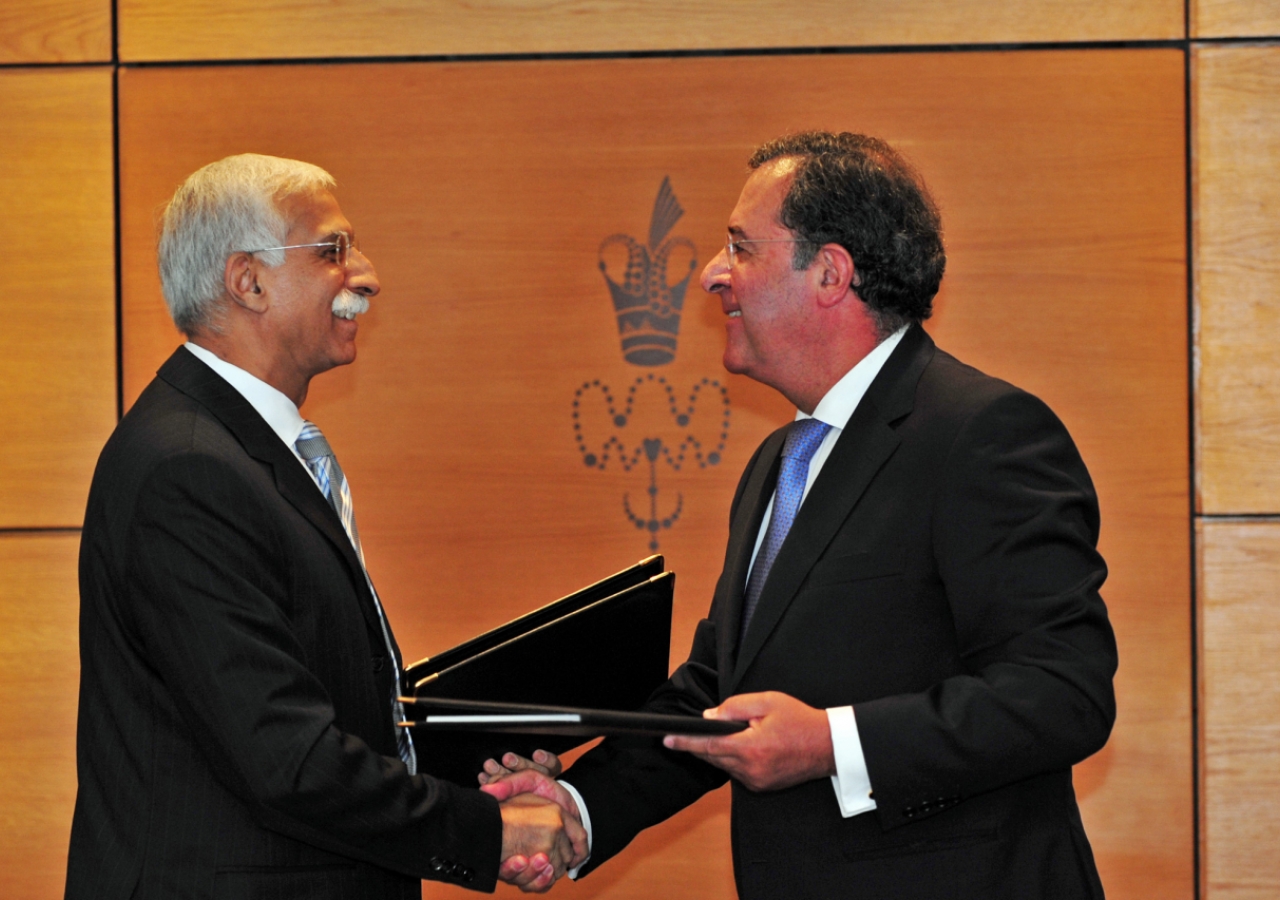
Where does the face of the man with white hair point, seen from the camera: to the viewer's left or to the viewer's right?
to the viewer's right

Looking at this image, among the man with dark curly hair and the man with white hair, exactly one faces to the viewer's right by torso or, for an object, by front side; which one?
the man with white hair

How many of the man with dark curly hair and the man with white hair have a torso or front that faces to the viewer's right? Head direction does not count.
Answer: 1

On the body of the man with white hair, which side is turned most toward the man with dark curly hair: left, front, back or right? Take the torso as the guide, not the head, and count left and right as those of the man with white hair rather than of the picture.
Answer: front

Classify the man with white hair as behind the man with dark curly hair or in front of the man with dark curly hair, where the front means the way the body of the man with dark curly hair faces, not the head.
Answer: in front

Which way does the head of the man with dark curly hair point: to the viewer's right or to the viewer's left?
to the viewer's left

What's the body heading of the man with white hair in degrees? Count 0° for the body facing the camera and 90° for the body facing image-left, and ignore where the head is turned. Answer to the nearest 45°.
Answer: approximately 270°
